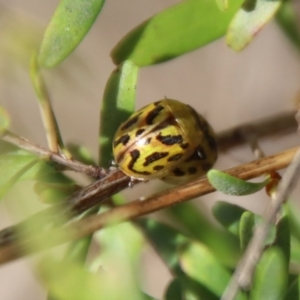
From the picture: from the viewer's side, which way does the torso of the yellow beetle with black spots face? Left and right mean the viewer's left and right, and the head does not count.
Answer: facing away from the viewer and to the right of the viewer
